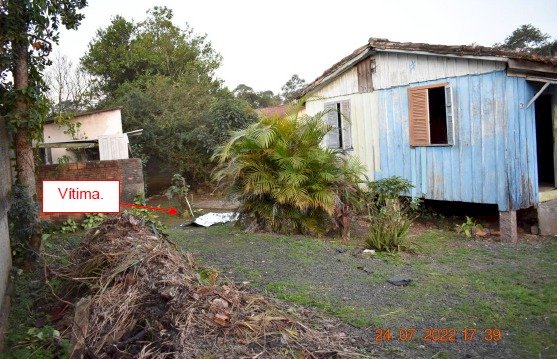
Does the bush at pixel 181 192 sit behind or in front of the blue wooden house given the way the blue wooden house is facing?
behind

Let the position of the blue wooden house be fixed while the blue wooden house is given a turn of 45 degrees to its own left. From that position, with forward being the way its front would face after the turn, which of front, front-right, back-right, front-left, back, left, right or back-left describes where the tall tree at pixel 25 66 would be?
back-right

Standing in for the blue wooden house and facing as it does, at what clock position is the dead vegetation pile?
The dead vegetation pile is roughly at 2 o'clock from the blue wooden house.

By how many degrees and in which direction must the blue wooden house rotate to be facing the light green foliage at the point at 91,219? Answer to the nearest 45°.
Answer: approximately 135° to its right

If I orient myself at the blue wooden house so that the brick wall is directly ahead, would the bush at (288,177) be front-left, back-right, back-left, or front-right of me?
front-left

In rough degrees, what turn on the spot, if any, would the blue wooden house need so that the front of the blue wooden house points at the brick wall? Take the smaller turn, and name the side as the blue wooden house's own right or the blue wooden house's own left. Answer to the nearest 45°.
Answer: approximately 135° to the blue wooden house's own right

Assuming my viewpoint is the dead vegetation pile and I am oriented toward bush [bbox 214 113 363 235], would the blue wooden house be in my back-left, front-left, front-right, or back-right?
front-right

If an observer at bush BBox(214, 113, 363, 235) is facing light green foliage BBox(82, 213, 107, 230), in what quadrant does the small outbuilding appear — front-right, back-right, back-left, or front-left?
front-right

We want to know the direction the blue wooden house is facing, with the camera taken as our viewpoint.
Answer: facing the viewer and to the right of the viewer

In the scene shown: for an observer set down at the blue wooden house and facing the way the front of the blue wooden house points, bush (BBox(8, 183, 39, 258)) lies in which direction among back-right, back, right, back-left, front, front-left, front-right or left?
right

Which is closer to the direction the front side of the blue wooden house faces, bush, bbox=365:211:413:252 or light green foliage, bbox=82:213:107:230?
the bush
